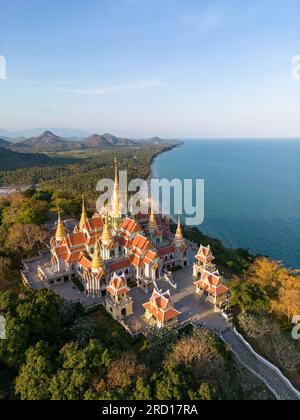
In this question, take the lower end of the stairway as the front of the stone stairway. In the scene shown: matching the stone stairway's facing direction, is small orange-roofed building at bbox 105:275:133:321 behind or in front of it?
behind

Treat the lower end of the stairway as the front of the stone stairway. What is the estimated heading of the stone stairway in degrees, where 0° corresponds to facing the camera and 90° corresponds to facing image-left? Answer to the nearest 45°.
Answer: approximately 315°

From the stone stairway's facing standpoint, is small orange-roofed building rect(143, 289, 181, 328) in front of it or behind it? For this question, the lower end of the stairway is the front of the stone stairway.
behind

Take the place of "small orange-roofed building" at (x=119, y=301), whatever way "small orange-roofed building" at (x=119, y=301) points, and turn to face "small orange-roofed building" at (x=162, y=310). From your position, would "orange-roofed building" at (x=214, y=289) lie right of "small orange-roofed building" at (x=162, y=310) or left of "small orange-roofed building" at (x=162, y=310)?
left

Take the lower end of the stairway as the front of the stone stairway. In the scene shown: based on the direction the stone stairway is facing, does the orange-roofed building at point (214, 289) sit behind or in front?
behind
